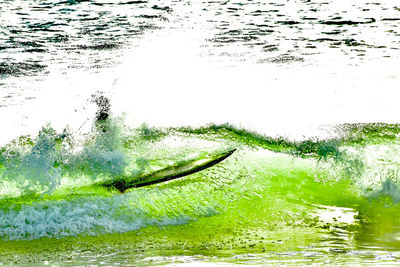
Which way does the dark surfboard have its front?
to the viewer's right
